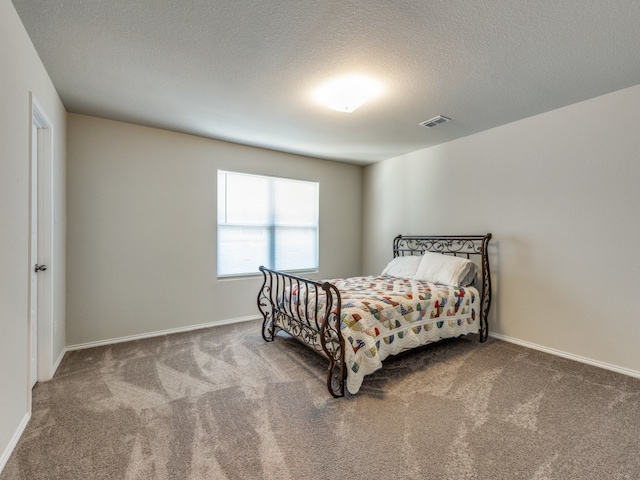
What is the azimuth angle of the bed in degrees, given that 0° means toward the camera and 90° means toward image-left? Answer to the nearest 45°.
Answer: approximately 45°

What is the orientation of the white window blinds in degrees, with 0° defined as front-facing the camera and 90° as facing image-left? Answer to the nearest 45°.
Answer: approximately 315°

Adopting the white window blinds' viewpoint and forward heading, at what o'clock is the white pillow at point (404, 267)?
The white pillow is roughly at 11 o'clock from the white window blinds.

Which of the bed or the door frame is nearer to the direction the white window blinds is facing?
the bed

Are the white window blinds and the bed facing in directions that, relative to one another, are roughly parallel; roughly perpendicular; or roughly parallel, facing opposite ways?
roughly perpendicular

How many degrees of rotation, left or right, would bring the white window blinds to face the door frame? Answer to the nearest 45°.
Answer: approximately 90° to its right

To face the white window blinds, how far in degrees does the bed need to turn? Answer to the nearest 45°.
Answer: approximately 90° to its right
